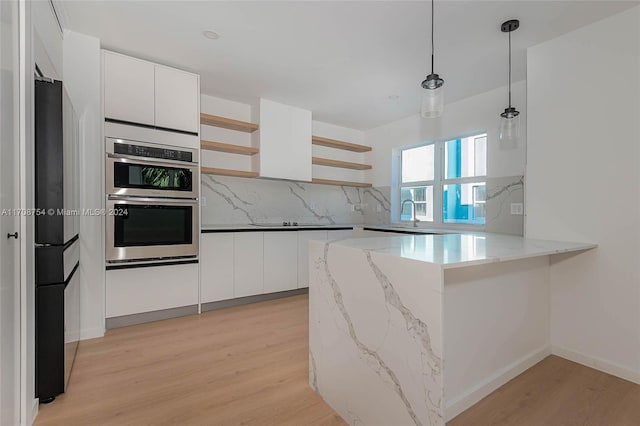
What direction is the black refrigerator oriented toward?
to the viewer's right

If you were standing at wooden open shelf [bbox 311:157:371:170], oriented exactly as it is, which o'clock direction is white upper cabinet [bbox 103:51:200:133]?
The white upper cabinet is roughly at 3 o'clock from the wooden open shelf.

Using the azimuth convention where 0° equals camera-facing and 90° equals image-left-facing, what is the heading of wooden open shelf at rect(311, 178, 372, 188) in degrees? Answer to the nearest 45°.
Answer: approximately 315°

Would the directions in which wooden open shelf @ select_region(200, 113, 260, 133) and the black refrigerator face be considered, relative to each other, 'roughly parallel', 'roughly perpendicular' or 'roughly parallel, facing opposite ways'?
roughly perpendicular

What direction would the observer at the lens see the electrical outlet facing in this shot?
facing the viewer

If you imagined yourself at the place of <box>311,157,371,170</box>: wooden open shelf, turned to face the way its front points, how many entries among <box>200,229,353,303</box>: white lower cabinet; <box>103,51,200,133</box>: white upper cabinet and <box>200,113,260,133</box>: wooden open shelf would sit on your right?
3

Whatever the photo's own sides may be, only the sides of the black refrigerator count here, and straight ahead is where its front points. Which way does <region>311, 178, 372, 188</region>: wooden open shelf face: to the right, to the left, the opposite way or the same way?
to the right

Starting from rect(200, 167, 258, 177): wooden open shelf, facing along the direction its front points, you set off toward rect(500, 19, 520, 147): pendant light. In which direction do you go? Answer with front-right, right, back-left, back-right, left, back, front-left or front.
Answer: front

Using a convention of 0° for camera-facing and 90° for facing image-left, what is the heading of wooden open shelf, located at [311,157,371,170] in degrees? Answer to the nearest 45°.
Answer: approximately 315°

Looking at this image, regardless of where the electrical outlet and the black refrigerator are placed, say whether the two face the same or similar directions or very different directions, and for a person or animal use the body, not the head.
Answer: very different directions
